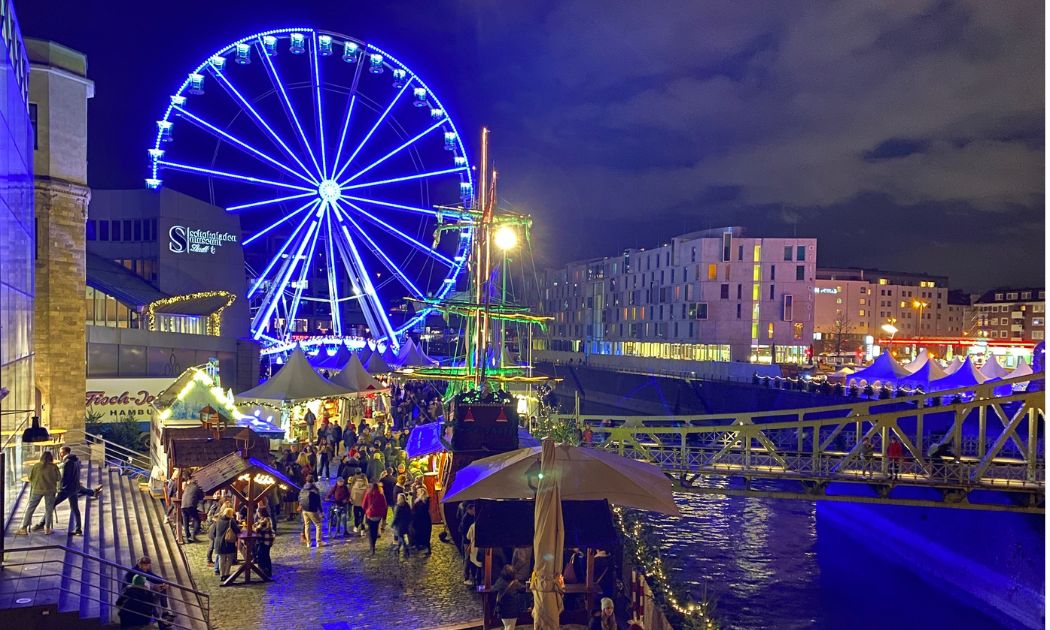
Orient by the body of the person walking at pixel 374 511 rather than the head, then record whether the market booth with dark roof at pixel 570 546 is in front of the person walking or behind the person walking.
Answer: behind

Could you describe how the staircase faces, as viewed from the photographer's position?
facing to the right of the viewer

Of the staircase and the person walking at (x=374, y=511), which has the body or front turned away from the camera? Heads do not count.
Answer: the person walking

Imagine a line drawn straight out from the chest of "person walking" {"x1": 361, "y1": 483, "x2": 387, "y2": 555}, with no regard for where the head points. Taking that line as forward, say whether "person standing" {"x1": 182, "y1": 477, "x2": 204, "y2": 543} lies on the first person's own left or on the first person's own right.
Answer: on the first person's own left

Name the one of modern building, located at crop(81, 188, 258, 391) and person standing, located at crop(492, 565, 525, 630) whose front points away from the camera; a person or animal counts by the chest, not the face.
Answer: the person standing

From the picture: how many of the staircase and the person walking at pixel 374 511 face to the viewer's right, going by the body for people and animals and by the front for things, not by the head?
1

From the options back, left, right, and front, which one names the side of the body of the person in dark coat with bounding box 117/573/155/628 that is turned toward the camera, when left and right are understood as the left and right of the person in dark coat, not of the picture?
back

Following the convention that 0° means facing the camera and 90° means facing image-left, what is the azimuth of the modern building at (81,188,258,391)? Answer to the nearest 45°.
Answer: approximately 315°

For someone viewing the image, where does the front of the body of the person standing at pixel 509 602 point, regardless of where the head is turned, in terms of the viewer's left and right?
facing away from the viewer

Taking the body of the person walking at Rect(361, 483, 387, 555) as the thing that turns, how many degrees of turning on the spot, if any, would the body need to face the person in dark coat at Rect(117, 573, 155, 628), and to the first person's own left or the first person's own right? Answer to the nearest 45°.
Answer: approximately 135° to the first person's own left
